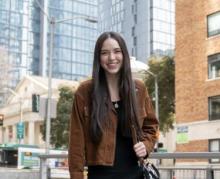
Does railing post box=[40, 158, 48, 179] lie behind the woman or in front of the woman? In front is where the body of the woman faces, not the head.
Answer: behind

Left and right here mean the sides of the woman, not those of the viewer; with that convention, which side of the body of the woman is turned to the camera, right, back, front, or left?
front

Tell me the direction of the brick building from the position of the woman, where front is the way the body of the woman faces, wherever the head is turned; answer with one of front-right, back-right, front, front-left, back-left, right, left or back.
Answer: back

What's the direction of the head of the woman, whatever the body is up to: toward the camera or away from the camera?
toward the camera

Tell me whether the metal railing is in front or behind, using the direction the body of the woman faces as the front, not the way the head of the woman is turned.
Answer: behind
